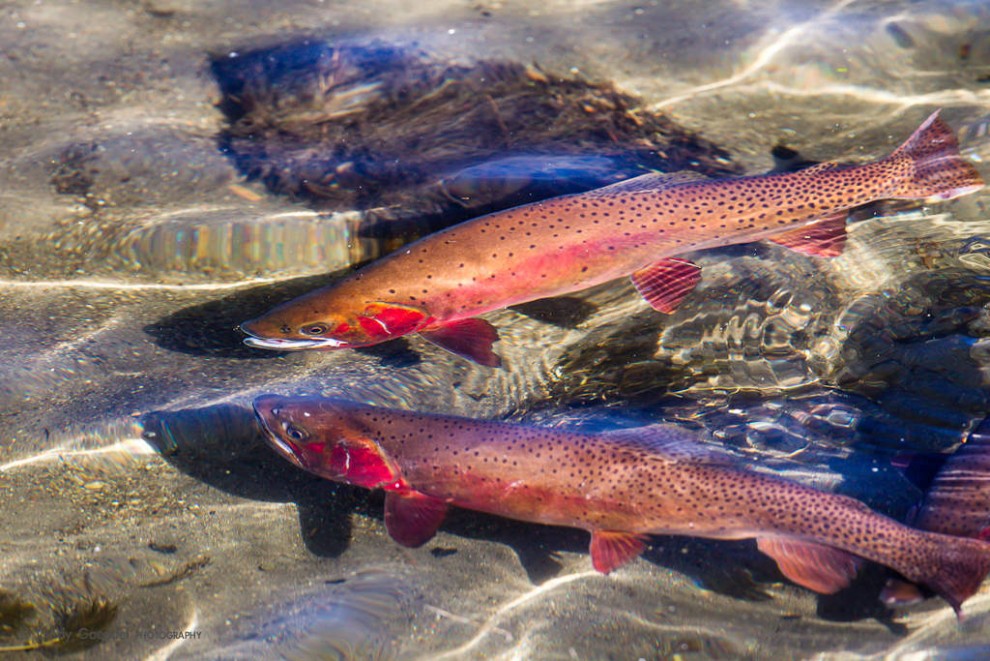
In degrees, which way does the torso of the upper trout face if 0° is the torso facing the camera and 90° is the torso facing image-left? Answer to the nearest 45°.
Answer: approximately 90°

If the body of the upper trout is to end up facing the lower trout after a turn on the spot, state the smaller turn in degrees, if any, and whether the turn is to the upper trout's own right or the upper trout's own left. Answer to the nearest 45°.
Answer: approximately 90° to the upper trout's own left

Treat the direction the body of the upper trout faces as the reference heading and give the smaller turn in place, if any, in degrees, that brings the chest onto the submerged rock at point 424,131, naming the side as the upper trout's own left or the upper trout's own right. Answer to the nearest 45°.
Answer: approximately 45° to the upper trout's own right

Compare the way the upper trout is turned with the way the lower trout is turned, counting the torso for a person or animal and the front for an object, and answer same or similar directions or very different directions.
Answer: same or similar directions

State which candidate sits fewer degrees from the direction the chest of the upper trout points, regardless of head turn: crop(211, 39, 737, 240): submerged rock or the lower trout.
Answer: the submerged rock

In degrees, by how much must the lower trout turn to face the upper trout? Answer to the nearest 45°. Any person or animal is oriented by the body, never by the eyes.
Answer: approximately 90° to its right

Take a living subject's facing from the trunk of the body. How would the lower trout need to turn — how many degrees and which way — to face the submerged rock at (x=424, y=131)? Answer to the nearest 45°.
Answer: approximately 45° to its right

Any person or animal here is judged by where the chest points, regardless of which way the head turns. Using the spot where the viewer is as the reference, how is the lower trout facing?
facing to the left of the viewer

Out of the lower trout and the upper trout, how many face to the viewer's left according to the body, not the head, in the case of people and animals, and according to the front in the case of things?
2
